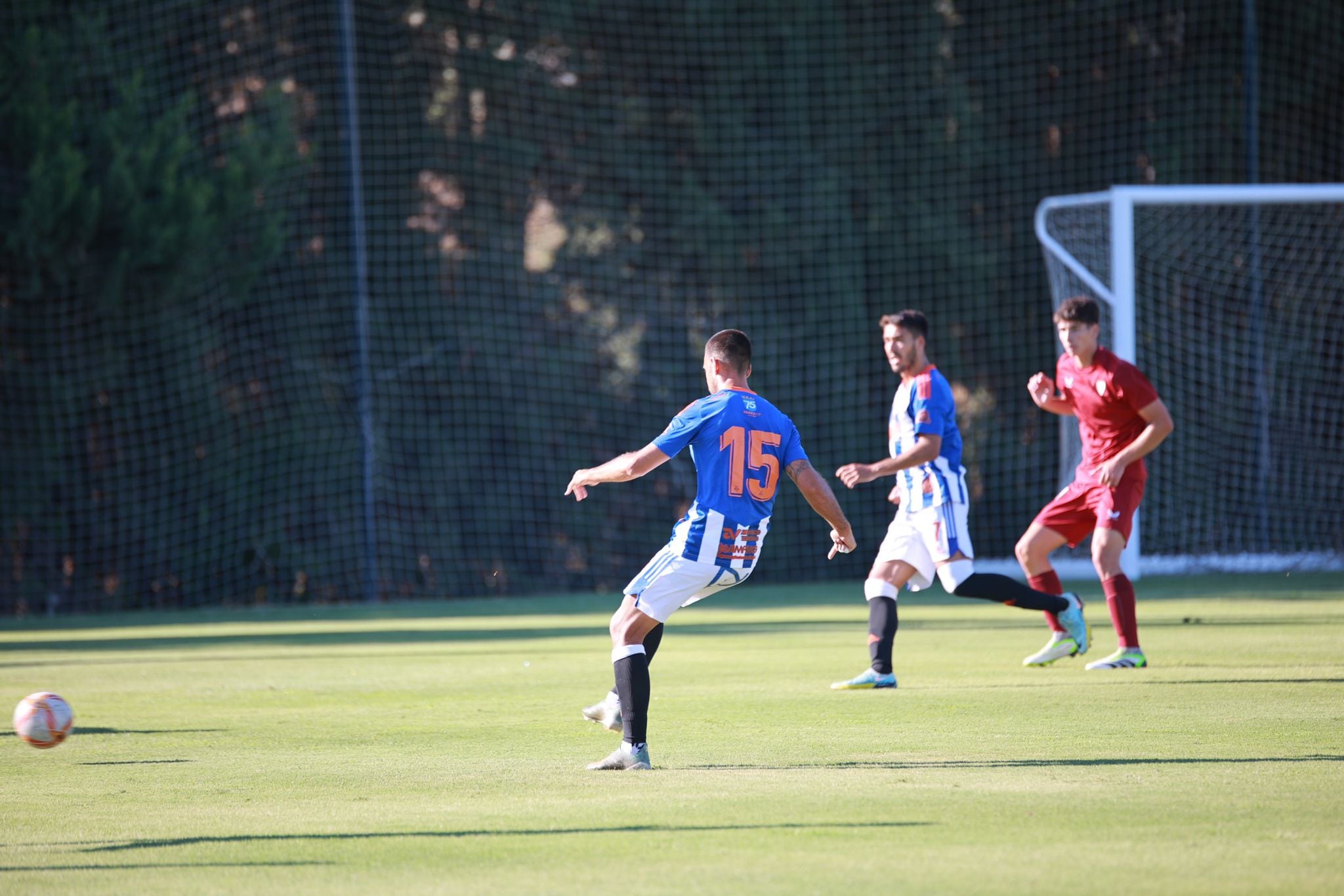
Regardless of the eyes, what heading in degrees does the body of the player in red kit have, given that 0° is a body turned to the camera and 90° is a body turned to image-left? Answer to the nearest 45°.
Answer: approximately 45°

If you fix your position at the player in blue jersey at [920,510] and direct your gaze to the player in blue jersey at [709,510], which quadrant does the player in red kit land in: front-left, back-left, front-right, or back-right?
back-left

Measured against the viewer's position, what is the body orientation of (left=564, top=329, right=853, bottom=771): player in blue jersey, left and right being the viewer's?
facing away from the viewer and to the left of the viewer

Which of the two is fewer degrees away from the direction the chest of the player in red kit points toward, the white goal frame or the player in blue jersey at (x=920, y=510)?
the player in blue jersey

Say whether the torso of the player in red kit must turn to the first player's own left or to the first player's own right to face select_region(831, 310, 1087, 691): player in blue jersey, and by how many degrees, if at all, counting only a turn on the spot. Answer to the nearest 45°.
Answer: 0° — they already face them

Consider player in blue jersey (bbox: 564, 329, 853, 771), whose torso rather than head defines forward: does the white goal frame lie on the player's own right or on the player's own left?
on the player's own right

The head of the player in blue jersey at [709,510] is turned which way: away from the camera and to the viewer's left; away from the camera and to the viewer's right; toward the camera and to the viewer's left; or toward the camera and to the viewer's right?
away from the camera and to the viewer's left

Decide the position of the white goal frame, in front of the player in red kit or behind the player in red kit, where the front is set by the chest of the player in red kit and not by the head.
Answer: behind
